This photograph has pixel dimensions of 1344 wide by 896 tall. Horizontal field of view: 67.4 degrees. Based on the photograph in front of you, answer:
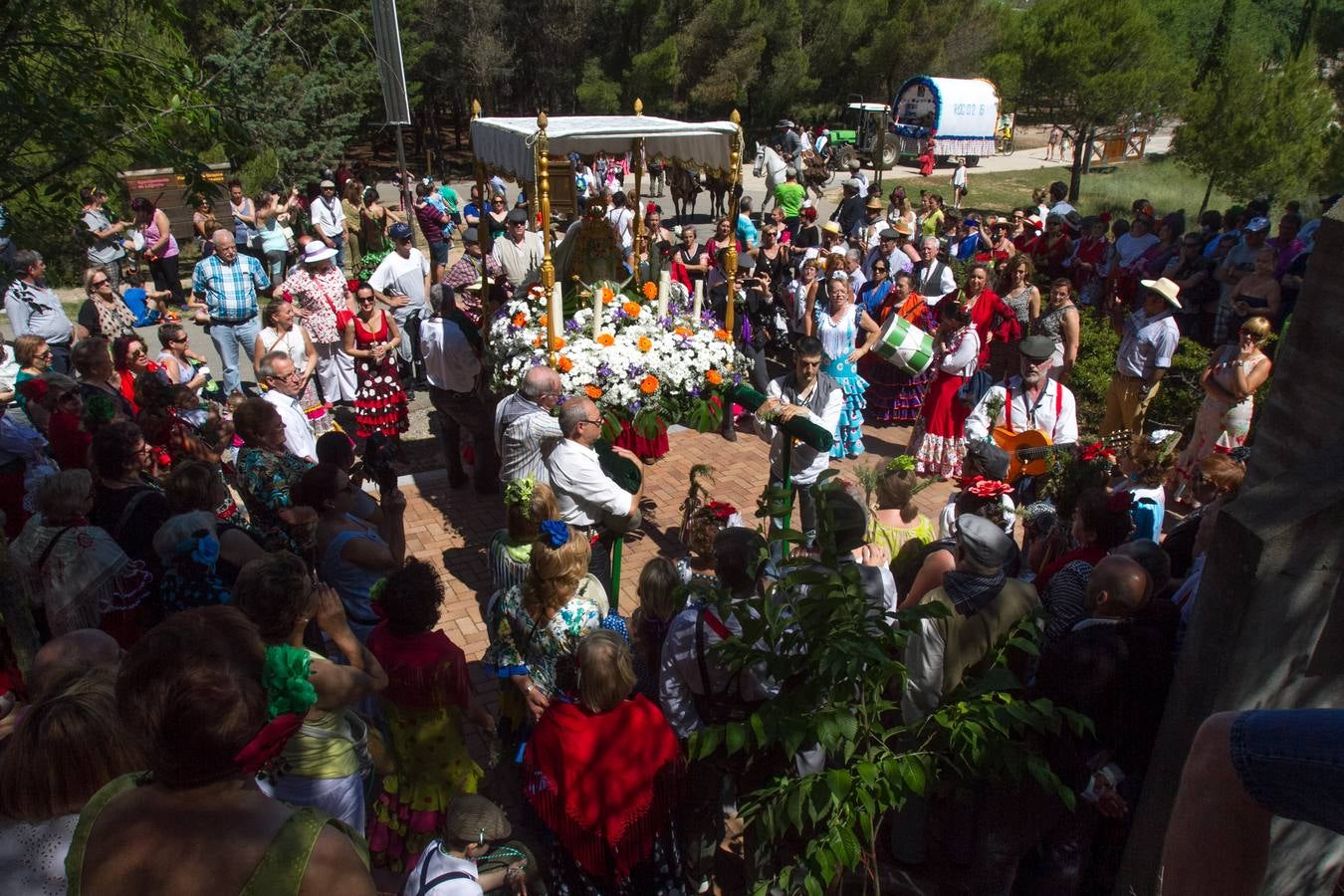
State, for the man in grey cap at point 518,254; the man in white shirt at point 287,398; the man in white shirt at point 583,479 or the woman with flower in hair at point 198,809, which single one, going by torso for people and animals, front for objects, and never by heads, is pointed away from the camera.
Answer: the woman with flower in hair

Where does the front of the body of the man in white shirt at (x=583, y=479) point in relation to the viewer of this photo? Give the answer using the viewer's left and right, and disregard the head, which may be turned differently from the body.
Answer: facing to the right of the viewer

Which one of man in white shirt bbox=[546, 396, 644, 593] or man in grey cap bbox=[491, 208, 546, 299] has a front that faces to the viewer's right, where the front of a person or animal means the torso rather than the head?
the man in white shirt

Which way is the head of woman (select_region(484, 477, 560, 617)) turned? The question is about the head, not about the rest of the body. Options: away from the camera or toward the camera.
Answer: away from the camera

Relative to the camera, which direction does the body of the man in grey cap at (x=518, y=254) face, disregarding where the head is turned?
toward the camera

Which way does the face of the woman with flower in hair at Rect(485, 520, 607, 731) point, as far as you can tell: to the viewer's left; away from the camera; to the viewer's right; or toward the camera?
away from the camera

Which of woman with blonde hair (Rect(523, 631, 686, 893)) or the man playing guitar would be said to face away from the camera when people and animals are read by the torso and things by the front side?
the woman with blonde hair

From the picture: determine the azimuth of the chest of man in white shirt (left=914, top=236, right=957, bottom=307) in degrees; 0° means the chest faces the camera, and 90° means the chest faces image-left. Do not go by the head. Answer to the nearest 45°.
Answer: approximately 45°

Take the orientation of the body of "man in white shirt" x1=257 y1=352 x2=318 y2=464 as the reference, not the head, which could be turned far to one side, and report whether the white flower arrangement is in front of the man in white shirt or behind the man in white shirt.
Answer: in front

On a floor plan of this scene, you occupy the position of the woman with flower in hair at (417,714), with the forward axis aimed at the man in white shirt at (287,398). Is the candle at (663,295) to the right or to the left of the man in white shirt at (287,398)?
right

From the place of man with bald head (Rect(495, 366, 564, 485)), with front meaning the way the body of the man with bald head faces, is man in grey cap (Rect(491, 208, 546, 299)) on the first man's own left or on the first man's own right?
on the first man's own left

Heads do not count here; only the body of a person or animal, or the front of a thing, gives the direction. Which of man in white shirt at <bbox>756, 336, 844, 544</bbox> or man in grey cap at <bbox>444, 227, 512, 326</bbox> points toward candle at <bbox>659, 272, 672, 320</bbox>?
the man in grey cap

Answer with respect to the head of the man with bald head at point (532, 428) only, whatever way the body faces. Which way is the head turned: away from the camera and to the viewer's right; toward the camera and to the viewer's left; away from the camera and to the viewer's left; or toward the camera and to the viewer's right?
away from the camera and to the viewer's right

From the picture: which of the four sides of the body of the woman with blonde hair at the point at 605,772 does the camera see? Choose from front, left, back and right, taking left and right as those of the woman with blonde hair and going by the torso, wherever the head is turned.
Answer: back

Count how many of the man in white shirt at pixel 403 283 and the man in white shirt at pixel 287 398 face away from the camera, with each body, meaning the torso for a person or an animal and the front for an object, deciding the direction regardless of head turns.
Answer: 0

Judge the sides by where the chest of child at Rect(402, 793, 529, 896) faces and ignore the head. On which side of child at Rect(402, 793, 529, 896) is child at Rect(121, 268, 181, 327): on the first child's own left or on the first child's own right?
on the first child's own left

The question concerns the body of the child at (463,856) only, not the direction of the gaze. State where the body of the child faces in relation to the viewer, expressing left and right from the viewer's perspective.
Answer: facing away from the viewer and to the right of the viewer
